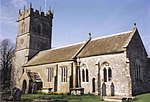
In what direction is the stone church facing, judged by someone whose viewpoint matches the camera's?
facing the viewer and to the left of the viewer
